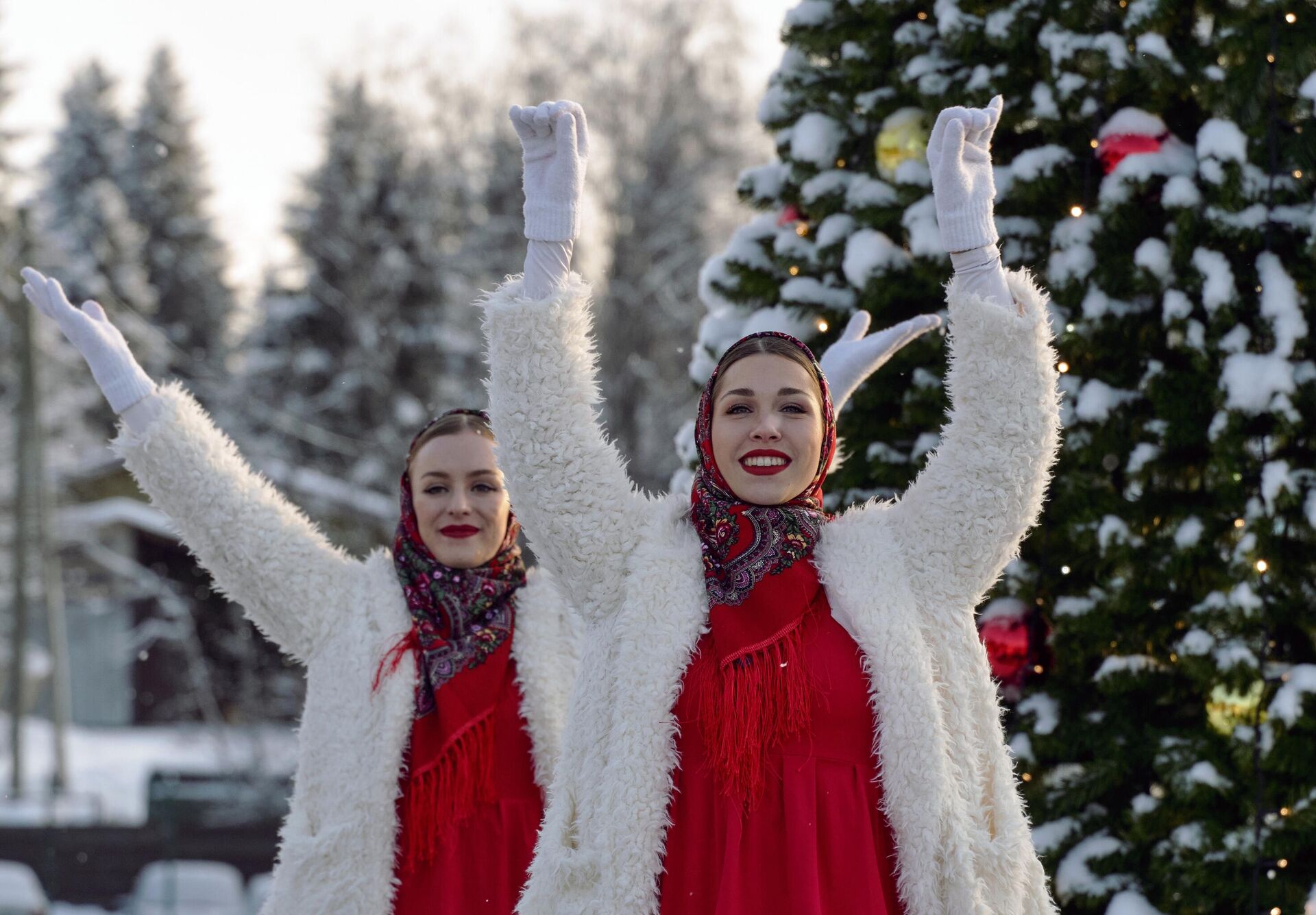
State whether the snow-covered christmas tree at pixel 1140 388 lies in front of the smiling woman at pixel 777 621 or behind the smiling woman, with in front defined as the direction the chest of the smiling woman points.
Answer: behind

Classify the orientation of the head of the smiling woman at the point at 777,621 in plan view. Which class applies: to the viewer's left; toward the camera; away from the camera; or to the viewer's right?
toward the camera

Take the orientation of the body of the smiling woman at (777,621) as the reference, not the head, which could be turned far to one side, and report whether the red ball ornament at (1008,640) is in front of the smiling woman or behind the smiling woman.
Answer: behind

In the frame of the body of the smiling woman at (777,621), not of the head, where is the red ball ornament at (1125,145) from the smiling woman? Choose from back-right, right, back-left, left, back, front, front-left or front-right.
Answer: back-left

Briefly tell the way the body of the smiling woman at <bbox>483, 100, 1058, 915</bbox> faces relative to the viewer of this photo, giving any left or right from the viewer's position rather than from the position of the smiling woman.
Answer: facing the viewer

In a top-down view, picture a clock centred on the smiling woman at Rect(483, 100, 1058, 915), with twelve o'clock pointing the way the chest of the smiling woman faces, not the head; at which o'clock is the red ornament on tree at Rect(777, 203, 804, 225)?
The red ornament on tree is roughly at 6 o'clock from the smiling woman.

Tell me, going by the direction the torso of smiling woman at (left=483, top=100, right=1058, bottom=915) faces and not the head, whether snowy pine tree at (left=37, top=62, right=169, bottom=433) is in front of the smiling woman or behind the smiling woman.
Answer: behind

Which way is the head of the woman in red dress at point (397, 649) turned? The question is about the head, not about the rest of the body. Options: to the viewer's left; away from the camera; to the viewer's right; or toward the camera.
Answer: toward the camera

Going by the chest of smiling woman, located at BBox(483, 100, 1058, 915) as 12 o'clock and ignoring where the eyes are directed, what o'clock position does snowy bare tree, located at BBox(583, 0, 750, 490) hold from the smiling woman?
The snowy bare tree is roughly at 6 o'clock from the smiling woman.

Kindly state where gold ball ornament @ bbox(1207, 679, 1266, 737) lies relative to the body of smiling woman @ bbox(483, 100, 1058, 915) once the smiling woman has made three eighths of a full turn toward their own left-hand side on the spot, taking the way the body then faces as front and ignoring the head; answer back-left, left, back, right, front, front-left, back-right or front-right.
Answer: front
